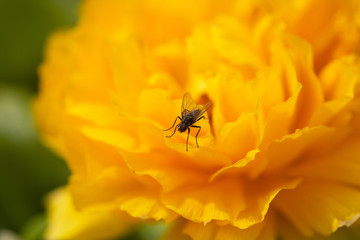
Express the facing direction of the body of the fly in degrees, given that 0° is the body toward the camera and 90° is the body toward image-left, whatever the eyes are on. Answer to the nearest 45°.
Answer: approximately 45°
